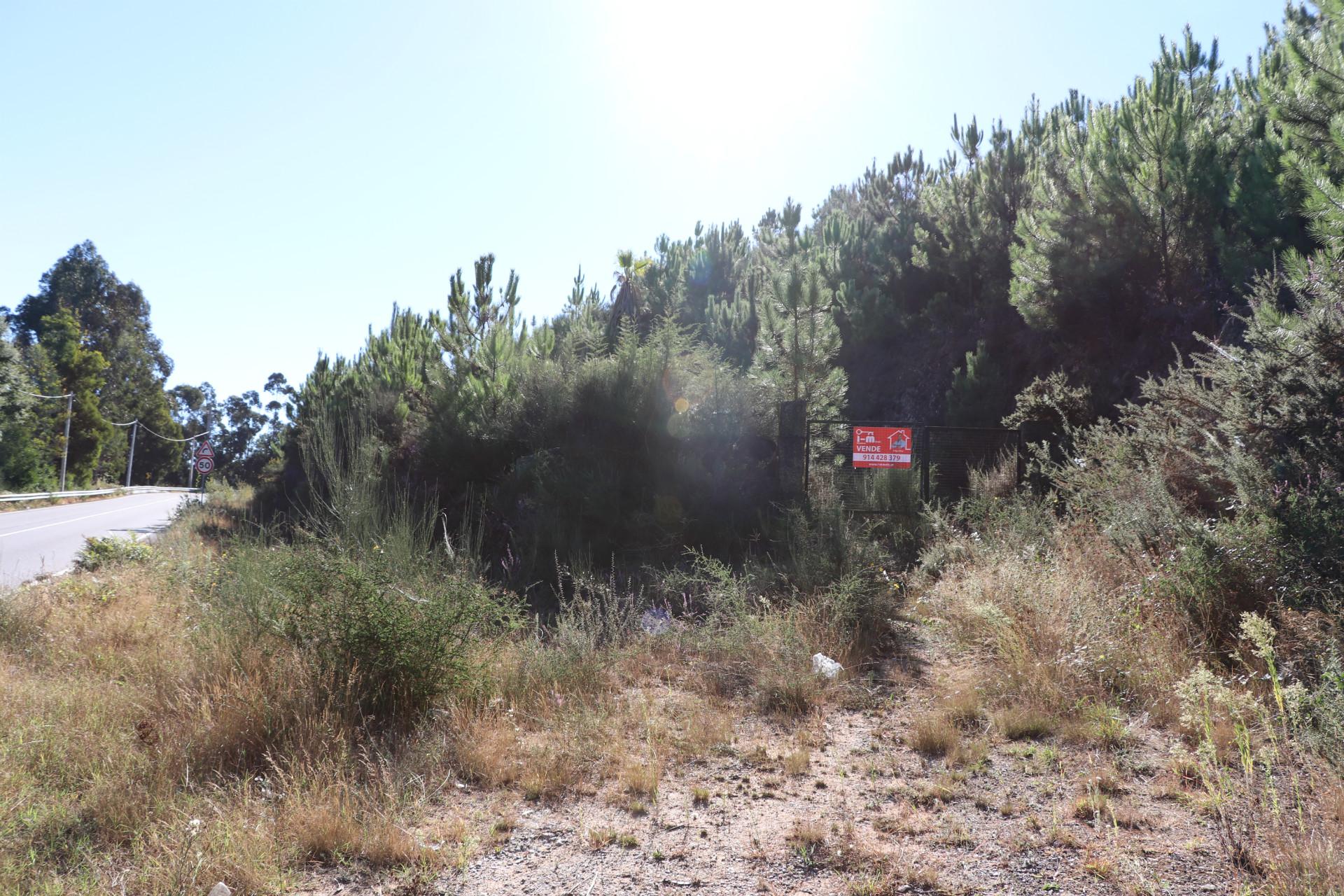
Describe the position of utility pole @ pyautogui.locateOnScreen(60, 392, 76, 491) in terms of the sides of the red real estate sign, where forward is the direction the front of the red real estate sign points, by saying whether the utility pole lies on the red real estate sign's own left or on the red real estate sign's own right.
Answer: on the red real estate sign's own right

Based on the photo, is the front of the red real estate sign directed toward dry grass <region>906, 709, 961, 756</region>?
yes

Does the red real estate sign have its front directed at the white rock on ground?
yes

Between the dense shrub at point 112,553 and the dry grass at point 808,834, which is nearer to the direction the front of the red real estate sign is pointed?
the dry grass

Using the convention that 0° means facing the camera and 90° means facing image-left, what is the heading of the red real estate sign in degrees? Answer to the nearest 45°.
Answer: approximately 0°

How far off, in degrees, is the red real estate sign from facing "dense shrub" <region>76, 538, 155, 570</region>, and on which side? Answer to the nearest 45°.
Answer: approximately 90° to its right

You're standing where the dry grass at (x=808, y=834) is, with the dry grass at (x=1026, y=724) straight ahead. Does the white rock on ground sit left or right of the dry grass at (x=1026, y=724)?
left

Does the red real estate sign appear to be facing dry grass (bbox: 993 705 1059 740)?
yes

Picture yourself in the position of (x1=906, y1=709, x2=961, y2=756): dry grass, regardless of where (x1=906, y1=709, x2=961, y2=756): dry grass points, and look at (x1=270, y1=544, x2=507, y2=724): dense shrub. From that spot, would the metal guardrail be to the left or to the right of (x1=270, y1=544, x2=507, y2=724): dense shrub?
right

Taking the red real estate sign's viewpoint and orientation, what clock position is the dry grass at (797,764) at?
The dry grass is roughly at 12 o'clock from the red real estate sign.

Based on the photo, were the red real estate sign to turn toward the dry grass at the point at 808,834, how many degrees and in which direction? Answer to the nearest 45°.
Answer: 0° — it already faces it

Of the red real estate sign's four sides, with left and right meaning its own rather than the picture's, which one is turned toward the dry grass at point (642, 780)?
front

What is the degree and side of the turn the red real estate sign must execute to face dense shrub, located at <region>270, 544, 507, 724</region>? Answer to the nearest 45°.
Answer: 0° — it already faces it

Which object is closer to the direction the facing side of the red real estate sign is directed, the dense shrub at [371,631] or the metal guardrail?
the dense shrub
